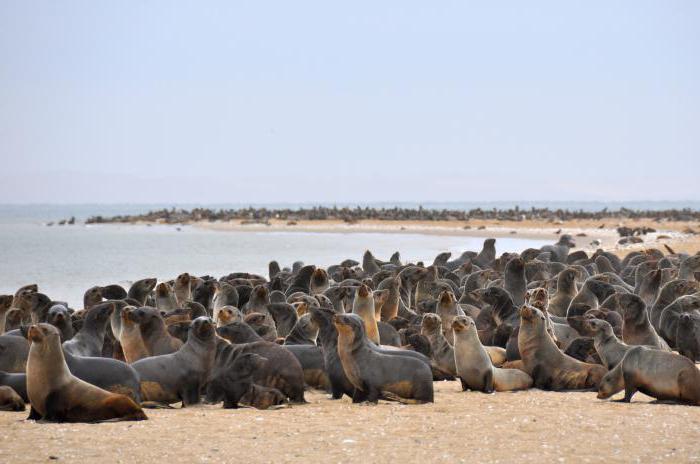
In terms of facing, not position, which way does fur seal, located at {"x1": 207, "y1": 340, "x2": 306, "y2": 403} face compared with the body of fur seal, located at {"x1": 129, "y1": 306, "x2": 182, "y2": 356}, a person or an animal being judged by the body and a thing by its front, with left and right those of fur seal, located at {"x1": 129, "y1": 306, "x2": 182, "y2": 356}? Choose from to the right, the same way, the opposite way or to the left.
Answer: the same way

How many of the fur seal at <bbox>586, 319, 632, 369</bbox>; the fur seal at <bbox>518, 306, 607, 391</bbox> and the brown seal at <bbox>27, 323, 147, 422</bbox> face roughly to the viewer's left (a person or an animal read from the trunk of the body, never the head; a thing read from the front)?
3

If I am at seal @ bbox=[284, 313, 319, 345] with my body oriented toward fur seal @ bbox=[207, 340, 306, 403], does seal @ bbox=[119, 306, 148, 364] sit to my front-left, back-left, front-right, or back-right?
front-right

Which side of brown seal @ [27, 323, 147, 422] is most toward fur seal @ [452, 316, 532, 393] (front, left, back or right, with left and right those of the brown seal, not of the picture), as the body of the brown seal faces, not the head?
back

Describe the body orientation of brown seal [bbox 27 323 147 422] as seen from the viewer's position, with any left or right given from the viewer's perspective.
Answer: facing to the left of the viewer

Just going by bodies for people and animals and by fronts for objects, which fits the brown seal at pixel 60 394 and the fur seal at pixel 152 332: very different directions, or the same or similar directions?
same or similar directions

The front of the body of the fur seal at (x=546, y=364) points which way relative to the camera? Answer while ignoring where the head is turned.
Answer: to the viewer's left

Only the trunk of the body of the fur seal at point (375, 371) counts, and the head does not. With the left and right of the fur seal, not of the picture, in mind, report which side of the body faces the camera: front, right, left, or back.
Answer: left

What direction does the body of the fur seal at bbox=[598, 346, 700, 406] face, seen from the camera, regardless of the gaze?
to the viewer's left

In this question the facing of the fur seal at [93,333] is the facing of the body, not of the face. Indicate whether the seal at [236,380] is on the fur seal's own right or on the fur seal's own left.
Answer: on the fur seal's own right

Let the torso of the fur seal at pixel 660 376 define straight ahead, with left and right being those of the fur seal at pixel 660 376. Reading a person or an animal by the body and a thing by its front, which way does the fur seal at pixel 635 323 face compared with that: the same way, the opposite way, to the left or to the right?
the same way

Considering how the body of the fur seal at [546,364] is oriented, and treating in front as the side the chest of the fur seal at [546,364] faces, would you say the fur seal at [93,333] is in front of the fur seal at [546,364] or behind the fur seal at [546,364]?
in front
